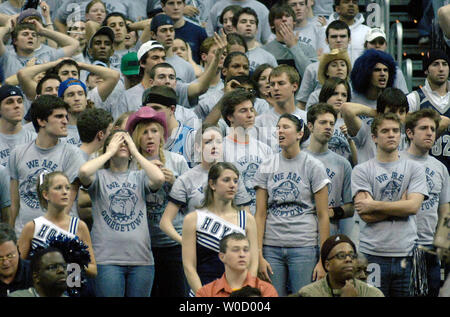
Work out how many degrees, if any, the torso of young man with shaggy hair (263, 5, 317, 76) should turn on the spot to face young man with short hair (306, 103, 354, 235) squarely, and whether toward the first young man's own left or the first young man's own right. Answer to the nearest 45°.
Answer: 0° — they already face them

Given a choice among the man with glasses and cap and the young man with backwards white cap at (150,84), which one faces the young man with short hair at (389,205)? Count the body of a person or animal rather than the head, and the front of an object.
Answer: the young man with backwards white cap at (150,84)

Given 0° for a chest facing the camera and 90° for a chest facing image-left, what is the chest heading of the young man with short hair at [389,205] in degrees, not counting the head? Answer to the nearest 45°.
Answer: approximately 0°

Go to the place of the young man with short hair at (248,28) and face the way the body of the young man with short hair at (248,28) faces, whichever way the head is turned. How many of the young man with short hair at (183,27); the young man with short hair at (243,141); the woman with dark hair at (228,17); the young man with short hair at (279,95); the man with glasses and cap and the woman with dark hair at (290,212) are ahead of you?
4

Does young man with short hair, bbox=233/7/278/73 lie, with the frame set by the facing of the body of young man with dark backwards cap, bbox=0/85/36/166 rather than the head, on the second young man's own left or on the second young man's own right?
on the second young man's own left

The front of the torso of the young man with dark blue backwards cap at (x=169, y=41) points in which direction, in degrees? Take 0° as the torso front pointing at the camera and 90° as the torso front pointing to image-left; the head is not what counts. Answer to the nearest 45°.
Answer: approximately 315°

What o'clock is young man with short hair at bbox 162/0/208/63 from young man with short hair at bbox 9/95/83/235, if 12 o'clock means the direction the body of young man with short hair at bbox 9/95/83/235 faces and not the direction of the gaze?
young man with short hair at bbox 162/0/208/63 is roughly at 7 o'clock from young man with short hair at bbox 9/95/83/235.

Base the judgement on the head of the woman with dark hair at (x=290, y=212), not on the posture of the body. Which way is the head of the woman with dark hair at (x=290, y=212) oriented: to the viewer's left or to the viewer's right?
to the viewer's left
